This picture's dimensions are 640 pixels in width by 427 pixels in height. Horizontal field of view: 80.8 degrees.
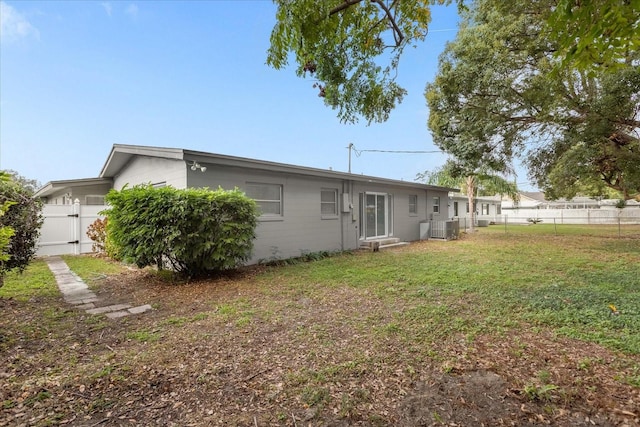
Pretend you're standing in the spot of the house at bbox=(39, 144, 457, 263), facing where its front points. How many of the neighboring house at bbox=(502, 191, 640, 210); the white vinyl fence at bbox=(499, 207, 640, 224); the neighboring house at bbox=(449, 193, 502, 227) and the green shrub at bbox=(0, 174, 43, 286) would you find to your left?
1

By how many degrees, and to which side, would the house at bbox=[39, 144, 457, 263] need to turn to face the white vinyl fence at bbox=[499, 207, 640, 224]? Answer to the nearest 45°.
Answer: approximately 90° to its right

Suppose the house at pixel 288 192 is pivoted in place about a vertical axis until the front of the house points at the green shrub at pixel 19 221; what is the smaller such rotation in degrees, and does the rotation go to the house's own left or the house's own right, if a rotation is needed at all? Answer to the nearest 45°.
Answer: approximately 90° to the house's own right

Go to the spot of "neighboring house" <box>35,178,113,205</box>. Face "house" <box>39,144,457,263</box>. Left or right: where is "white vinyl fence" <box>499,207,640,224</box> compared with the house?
left

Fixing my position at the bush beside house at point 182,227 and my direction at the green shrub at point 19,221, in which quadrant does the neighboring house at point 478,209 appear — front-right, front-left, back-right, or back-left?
back-right

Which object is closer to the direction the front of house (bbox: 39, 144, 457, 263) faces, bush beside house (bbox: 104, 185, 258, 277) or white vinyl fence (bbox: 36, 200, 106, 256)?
the bush beside house

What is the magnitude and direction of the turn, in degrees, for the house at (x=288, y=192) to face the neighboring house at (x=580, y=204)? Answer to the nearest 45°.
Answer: approximately 90° to its right
